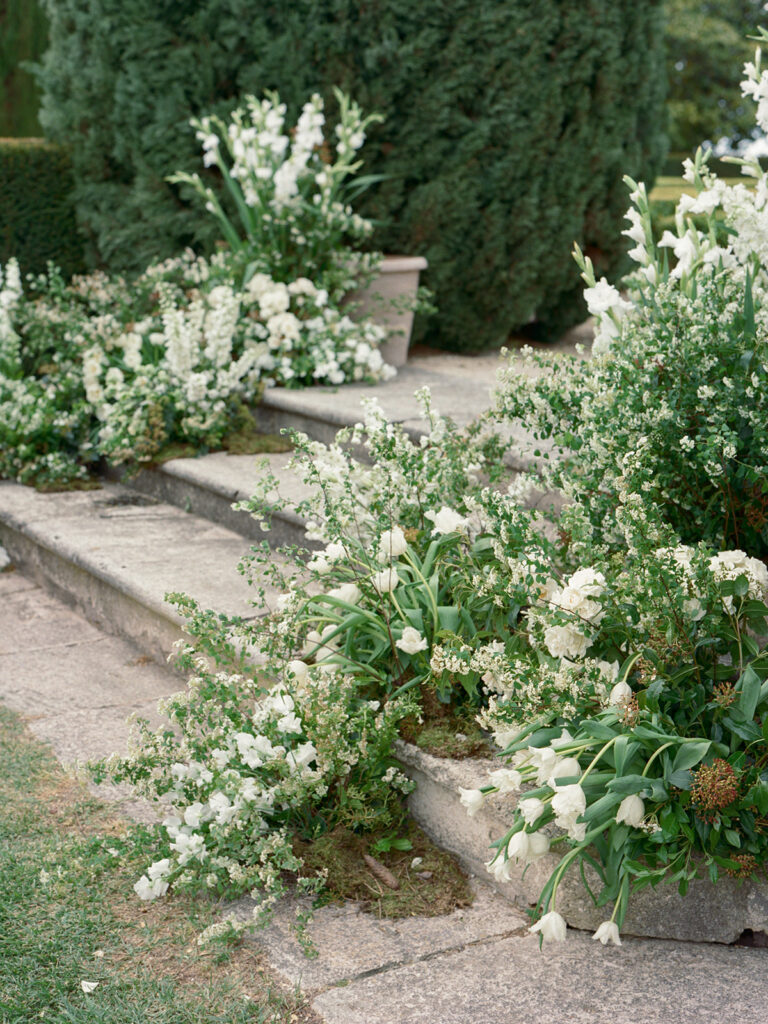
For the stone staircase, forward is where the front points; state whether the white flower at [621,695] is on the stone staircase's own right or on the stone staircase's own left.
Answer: on the stone staircase's own left

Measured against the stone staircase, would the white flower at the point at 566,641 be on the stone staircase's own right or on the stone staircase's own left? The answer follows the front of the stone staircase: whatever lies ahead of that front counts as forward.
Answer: on the stone staircase's own left

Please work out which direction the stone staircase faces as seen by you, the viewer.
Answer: facing the viewer and to the left of the viewer

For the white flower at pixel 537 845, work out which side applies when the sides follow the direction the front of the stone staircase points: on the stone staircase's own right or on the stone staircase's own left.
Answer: on the stone staircase's own left

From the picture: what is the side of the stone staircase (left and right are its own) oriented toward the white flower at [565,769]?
left

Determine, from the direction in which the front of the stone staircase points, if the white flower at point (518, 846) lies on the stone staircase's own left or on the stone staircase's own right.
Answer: on the stone staircase's own left
